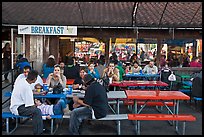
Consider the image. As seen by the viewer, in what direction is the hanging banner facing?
toward the camera

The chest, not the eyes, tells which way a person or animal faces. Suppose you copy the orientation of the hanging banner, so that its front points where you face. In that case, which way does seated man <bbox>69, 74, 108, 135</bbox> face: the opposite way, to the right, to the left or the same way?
to the right

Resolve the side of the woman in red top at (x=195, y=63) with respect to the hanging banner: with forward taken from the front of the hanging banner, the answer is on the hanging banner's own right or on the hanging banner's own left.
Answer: on the hanging banner's own left

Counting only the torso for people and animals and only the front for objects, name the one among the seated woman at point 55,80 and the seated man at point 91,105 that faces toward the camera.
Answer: the seated woman

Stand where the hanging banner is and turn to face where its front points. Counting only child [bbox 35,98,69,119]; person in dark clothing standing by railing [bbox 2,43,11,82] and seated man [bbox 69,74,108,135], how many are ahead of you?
2

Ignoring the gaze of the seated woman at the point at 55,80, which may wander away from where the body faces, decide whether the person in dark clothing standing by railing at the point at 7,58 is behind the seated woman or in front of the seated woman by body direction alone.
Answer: behind

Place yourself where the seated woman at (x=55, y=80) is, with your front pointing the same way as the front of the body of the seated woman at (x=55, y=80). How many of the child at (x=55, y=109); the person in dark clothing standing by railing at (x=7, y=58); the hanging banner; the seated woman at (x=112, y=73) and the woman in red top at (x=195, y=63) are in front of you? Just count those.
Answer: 1

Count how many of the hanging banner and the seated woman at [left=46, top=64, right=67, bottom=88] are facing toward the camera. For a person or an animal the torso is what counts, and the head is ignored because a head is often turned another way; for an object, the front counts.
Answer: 2

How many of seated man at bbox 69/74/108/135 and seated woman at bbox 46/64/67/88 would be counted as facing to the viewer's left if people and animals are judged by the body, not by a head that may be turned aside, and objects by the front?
1

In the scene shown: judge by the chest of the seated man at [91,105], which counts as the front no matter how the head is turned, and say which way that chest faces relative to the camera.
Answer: to the viewer's left

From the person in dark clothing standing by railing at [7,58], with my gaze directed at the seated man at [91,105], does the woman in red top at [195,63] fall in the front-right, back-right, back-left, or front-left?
front-left

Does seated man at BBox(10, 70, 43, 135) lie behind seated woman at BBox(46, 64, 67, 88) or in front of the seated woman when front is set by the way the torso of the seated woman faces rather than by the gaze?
in front

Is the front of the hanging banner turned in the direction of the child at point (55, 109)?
yes

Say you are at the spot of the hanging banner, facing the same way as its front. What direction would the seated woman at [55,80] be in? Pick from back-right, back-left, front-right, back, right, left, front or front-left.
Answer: front

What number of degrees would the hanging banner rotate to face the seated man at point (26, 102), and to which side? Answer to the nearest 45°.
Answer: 0° — it already faces them

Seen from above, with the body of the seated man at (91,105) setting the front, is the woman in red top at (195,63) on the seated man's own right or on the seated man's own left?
on the seated man's own right

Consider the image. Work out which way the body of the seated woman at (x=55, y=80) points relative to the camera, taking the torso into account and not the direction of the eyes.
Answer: toward the camera

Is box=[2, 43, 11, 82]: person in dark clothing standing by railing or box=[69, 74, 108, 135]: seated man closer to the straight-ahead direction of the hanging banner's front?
the seated man
